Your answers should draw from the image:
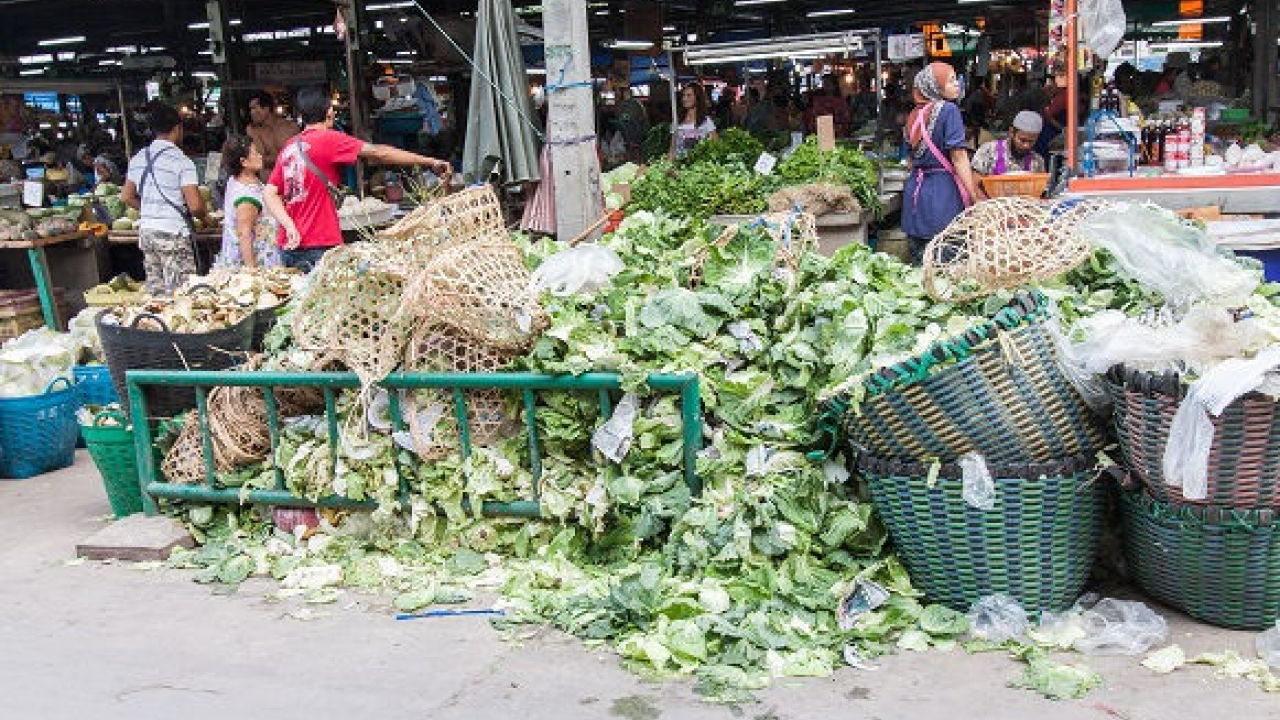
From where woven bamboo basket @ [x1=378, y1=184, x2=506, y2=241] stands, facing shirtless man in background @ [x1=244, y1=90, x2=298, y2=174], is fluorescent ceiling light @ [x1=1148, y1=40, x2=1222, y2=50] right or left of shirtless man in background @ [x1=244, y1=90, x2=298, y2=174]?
right

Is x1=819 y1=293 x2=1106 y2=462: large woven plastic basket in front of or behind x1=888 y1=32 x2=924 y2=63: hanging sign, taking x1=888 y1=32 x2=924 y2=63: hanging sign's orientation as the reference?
in front

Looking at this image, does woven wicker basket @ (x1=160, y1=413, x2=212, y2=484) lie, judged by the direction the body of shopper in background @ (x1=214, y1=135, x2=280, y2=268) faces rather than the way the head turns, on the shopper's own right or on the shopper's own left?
on the shopper's own right

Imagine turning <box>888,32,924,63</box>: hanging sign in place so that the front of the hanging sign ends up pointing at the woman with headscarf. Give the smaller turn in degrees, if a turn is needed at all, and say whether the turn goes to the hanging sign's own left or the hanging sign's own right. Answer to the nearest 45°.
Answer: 0° — it already faces them

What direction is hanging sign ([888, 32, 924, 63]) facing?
toward the camera
